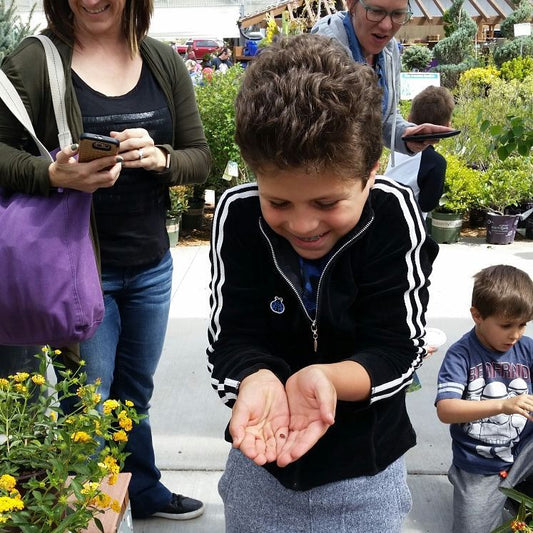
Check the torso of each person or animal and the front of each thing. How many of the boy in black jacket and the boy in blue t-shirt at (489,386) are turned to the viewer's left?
0

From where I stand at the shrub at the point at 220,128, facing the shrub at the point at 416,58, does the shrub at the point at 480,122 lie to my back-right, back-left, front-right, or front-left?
front-right

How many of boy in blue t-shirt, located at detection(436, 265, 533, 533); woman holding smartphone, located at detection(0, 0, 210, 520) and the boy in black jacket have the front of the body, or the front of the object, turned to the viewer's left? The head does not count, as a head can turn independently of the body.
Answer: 0

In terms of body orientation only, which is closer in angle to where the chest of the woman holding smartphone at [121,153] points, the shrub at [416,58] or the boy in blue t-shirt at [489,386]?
the boy in blue t-shirt

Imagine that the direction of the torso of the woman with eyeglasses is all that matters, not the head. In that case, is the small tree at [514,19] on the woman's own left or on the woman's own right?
on the woman's own left

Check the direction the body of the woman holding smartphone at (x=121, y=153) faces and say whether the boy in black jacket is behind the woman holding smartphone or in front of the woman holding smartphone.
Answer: in front

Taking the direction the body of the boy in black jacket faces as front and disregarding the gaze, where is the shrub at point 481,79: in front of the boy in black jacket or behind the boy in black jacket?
behind

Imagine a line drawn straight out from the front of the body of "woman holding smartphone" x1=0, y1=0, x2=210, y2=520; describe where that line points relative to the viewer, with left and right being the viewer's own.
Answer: facing the viewer and to the right of the viewer

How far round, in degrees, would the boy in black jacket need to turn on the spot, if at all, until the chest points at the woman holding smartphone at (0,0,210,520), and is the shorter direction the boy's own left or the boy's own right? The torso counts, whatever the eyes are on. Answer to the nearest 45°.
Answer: approximately 135° to the boy's own right

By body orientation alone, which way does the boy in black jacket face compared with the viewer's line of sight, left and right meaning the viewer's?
facing the viewer

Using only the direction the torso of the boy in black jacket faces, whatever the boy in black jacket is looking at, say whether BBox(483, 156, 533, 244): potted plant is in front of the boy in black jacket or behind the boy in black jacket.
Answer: behind

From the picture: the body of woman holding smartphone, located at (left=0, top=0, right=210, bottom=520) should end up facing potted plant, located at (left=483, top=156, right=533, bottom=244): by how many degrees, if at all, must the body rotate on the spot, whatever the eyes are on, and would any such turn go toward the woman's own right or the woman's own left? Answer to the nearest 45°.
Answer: approximately 90° to the woman's own left
